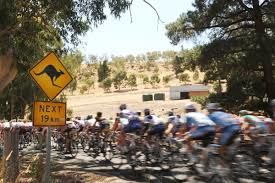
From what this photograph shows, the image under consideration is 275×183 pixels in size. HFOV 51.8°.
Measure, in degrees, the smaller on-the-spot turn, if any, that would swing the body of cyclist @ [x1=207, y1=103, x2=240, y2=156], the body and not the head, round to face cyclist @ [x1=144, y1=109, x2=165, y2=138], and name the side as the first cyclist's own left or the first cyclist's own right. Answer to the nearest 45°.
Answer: approximately 45° to the first cyclist's own right

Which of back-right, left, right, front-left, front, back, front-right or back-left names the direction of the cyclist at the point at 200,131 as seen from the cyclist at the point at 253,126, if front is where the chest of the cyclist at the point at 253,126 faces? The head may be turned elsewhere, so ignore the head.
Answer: front-left

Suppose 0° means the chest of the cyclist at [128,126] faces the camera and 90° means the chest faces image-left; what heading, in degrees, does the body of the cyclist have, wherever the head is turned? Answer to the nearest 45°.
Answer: approximately 90°

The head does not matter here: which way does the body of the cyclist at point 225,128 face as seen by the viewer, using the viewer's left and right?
facing to the left of the viewer

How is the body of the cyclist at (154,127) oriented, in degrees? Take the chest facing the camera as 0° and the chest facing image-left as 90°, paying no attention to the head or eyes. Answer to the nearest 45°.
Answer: approximately 90°
